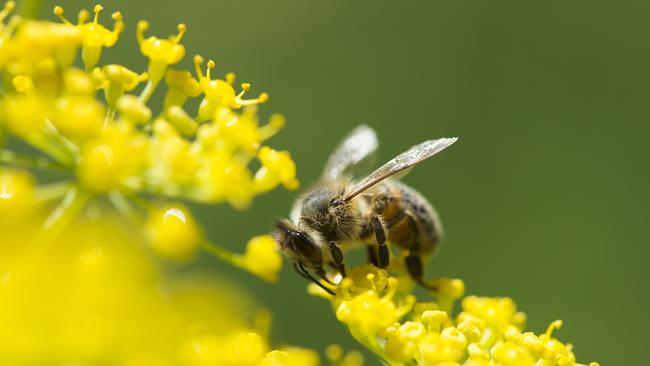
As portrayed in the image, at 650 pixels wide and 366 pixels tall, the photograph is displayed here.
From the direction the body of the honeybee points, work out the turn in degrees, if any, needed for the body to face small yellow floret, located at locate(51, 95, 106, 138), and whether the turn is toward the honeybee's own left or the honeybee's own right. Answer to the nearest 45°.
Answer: approximately 45° to the honeybee's own left

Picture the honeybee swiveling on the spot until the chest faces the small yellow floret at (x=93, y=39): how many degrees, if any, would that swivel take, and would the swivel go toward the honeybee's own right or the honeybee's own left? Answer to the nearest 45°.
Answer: approximately 45° to the honeybee's own left

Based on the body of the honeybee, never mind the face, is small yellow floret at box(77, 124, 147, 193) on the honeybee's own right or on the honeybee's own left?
on the honeybee's own right

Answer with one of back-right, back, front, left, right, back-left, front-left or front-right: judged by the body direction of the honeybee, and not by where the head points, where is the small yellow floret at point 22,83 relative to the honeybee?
front-left

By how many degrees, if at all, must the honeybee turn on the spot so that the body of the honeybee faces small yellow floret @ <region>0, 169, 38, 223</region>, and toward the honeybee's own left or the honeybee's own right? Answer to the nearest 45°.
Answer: approximately 45° to the honeybee's own left

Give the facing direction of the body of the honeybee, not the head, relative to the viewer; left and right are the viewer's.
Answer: facing to the left of the viewer
